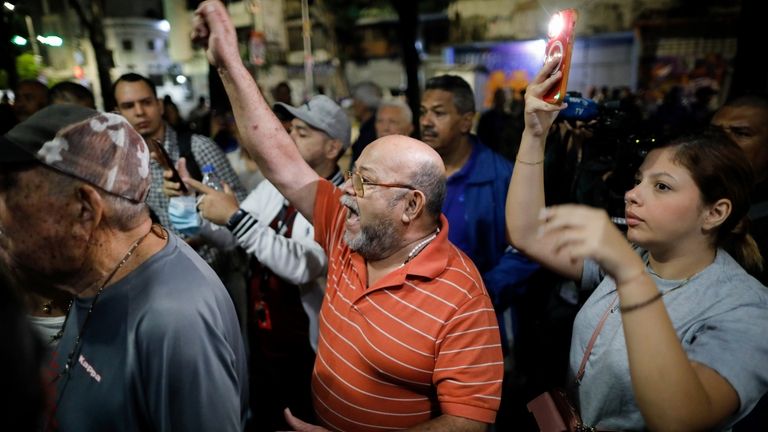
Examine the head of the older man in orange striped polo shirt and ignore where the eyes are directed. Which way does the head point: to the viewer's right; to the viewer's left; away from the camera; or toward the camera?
to the viewer's left

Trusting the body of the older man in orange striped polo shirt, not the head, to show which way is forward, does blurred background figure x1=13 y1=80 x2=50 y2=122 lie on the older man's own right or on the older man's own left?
on the older man's own right

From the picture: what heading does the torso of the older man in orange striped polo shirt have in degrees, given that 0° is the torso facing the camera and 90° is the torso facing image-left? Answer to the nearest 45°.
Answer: approximately 45°

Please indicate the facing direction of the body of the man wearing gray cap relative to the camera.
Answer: to the viewer's left

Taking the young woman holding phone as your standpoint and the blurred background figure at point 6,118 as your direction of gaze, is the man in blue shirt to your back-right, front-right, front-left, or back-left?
front-right

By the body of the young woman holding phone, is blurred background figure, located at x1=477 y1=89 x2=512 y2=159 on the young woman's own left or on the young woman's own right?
on the young woman's own right

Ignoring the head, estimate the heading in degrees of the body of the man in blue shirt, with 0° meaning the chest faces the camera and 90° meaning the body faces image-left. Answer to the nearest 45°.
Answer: approximately 45°

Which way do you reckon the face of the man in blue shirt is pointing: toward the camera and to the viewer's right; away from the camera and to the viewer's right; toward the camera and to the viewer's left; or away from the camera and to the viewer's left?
toward the camera and to the viewer's left

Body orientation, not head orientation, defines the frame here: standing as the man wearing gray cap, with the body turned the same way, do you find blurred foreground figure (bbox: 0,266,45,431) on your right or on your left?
on your left

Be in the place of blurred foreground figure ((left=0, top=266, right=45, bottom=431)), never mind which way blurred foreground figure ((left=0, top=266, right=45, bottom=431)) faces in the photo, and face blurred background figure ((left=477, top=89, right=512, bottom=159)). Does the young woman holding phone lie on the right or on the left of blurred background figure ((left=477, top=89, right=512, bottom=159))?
right

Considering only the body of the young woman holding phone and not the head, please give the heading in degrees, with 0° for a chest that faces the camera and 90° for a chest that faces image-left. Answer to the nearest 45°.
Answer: approximately 45°

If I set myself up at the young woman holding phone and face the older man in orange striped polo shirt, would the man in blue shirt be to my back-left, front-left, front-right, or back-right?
front-right
